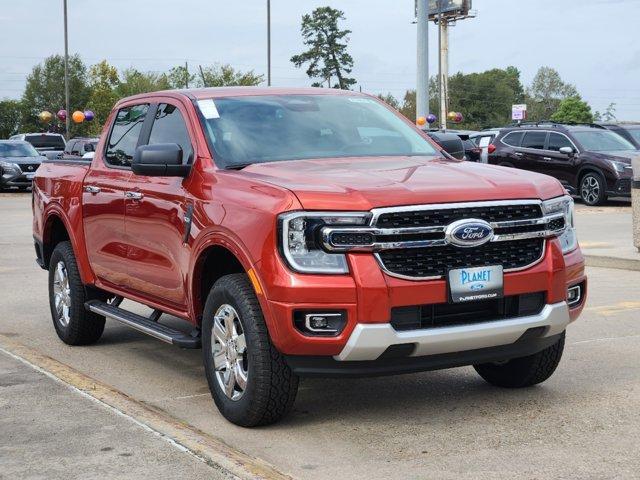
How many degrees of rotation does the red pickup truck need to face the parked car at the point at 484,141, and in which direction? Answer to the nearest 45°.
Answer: approximately 135° to its left

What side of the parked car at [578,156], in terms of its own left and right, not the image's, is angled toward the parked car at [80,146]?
back

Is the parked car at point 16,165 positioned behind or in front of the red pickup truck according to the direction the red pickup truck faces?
behind

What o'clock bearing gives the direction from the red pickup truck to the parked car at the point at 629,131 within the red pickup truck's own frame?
The parked car is roughly at 8 o'clock from the red pickup truck.

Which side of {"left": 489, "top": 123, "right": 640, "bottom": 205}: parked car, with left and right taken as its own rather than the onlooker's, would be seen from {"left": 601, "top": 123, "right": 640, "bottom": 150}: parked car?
left

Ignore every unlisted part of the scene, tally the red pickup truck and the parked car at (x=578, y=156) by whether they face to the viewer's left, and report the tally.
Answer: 0

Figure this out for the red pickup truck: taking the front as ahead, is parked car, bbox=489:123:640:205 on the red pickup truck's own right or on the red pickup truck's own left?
on the red pickup truck's own left

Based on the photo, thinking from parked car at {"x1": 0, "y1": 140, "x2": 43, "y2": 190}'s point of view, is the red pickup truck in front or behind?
in front

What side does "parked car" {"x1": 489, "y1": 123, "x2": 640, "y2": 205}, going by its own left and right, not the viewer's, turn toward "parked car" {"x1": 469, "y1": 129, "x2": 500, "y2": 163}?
back

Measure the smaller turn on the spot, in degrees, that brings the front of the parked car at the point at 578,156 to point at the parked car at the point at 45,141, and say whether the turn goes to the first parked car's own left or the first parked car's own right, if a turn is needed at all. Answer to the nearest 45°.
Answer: approximately 180°

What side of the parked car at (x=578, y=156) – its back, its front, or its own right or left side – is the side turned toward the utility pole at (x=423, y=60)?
back

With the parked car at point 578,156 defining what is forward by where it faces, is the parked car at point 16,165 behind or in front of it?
behind

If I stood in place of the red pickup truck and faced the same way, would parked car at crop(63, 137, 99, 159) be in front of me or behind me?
behind

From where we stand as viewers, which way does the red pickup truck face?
facing the viewer and to the right of the viewer
